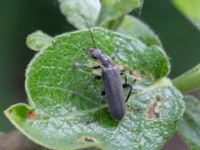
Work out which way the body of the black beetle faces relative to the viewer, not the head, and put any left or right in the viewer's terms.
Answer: facing away from the viewer and to the left of the viewer

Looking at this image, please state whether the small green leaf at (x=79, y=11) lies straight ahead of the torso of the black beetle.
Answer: yes
